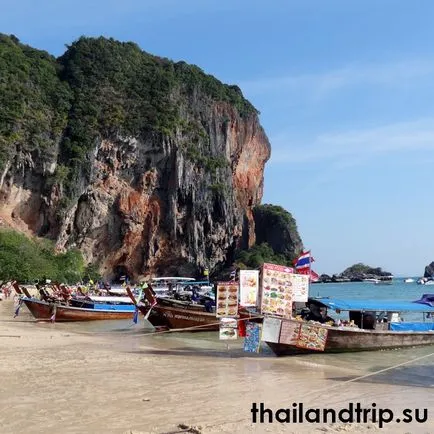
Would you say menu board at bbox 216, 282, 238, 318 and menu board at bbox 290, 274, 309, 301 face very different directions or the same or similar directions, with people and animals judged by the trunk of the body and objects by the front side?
same or similar directions

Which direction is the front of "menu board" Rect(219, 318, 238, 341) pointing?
toward the camera

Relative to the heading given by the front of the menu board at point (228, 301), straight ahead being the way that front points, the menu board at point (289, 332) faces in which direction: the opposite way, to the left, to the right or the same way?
the same way

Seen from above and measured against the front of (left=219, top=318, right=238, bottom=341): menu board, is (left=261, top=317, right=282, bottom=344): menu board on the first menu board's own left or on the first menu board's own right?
on the first menu board's own left

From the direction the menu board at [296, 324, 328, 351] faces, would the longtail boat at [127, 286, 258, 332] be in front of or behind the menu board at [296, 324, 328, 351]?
behind

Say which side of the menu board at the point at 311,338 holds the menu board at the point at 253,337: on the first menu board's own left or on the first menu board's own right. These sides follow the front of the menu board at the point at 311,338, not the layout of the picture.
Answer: on the first menu board's own right

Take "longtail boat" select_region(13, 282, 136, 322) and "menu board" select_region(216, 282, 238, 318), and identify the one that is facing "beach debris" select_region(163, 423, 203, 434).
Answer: the menu board

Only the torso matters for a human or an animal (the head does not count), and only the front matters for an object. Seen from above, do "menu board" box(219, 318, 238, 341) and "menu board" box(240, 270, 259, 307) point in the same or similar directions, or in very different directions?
same or similar directions

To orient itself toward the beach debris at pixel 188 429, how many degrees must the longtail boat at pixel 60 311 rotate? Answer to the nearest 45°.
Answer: approximately 90° to its left

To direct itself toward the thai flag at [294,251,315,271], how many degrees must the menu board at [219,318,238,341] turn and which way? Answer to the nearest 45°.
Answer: approximately 135° to its left

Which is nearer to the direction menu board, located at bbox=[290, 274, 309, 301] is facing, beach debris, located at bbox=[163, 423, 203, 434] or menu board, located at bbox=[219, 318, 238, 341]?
the beach debris

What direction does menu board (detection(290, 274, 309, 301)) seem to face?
toward the camera

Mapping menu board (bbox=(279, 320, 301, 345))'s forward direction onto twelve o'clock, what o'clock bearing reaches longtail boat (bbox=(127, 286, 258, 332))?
The longtail boat is roughly at 5 o'clock from the menu board.
